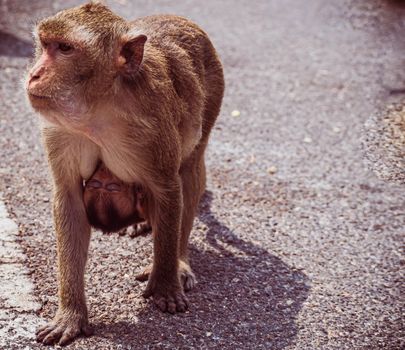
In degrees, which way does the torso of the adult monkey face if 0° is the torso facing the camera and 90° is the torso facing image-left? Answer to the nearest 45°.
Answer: approximately 45°
